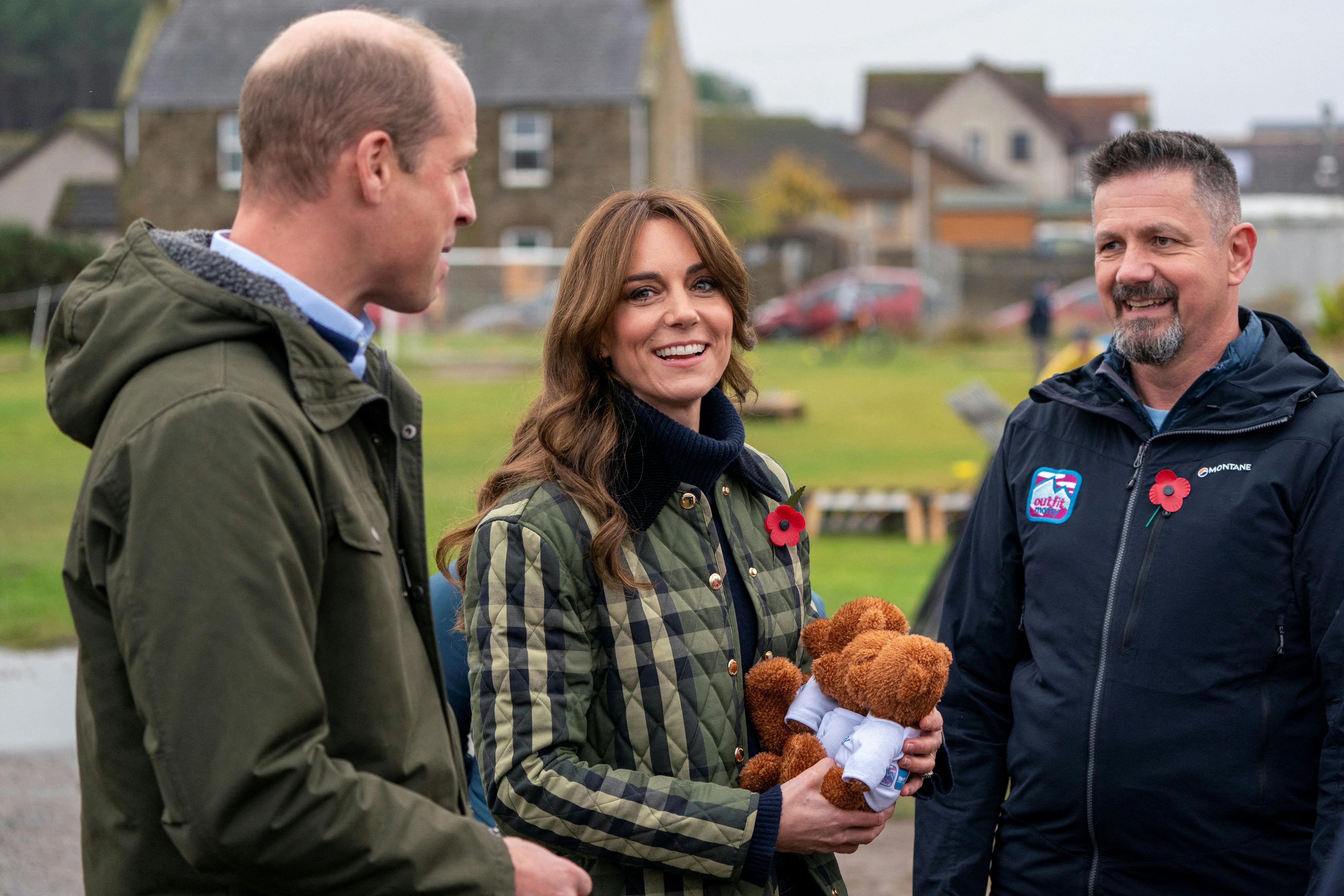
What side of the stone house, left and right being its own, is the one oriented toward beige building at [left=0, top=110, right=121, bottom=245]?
right

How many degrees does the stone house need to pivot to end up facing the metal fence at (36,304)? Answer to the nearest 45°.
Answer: approximately 45° to its right

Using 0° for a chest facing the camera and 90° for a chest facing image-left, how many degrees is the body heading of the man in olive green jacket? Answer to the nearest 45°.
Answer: approximately 270°

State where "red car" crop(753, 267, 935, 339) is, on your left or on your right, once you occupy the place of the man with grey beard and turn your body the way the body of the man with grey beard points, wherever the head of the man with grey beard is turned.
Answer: on your right

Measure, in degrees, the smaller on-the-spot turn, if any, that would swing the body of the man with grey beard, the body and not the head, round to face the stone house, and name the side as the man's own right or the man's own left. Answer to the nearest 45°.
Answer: approximately 90° to the man's own right

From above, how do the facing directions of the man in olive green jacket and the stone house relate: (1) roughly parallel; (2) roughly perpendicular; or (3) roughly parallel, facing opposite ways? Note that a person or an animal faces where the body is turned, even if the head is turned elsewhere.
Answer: roughly perpendicular

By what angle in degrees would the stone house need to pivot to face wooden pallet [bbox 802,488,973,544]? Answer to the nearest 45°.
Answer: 0° — it already faces it

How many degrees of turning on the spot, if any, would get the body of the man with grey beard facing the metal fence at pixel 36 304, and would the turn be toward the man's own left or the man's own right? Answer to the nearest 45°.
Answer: approximately 90° to the man's own right
